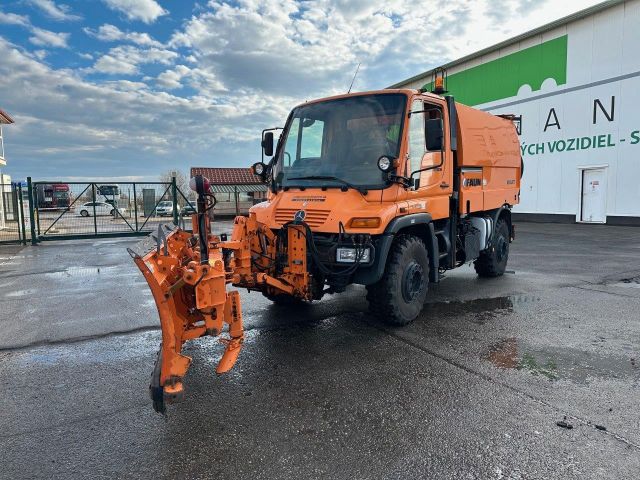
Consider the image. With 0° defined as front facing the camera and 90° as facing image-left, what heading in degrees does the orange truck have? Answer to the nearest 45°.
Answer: approximately 45°

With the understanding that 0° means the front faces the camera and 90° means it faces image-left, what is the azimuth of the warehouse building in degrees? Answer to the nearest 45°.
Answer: approximately 45°

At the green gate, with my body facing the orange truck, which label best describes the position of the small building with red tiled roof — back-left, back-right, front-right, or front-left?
back-left

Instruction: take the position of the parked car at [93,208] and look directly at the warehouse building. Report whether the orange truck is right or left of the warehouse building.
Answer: right

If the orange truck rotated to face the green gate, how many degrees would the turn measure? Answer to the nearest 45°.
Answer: approximately 90° to its right

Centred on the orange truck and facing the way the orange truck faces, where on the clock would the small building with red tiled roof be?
The small building with red tiled roof is roughly at 4 o'clock from the orange truck.

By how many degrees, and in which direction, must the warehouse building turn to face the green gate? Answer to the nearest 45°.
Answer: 0° — it already faces it

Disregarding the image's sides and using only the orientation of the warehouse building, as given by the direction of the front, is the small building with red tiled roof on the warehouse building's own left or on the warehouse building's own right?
on the warehouse building's own right

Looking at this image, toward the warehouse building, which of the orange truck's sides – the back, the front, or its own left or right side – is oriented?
back
